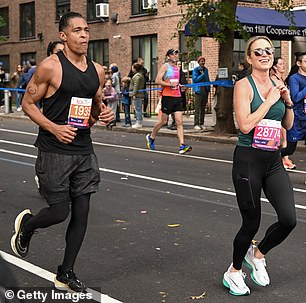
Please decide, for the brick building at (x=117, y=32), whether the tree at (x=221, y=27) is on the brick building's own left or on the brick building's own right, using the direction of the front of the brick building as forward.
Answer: on the brick building's own left

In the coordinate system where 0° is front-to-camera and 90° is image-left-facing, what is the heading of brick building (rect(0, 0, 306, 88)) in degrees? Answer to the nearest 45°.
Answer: approximately 45°

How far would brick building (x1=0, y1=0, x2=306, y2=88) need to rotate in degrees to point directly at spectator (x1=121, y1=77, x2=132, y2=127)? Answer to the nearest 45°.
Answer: approximately 45° to its left

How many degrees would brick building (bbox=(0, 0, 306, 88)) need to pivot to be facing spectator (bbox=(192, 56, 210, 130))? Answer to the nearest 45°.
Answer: approximately 45° to its left
